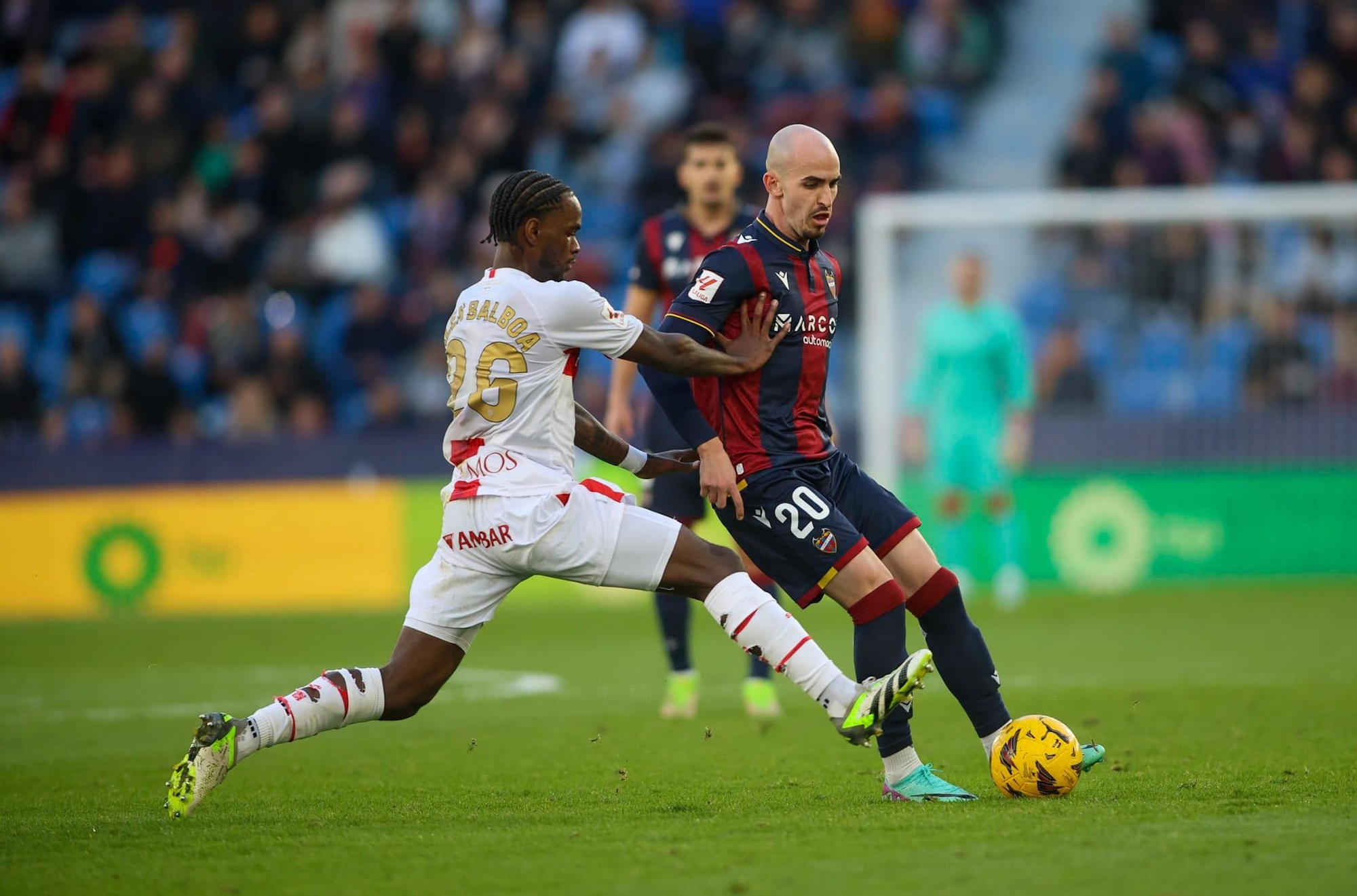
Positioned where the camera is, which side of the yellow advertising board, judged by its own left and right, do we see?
front

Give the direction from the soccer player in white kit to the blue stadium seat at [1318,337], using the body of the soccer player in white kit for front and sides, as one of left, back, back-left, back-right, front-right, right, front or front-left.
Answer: front

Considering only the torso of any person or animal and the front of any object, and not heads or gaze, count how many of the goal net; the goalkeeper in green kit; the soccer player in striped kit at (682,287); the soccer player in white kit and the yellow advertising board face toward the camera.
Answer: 4

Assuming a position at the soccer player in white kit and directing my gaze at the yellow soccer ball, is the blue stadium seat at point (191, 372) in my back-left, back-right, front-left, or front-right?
back-left

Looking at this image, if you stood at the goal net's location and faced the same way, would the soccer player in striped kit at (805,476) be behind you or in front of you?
in front

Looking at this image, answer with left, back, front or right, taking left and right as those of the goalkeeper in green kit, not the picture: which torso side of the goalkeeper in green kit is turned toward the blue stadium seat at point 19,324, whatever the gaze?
right

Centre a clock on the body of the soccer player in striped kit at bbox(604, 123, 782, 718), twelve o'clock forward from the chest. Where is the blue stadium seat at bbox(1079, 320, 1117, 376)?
The blue stadium seat is roughly at 7 o'clock from the soccer player in striped kit.

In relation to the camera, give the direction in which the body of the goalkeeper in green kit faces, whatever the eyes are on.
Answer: toward the camera

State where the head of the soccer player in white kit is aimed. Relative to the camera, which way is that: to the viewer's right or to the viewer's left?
to the viewer's right

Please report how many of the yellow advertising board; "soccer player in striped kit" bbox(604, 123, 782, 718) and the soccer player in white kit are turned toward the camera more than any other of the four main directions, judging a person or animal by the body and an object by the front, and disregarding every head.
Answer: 2

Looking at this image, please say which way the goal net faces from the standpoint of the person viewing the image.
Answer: facing the viewer

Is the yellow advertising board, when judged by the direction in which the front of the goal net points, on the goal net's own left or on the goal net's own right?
on the goal net's own right

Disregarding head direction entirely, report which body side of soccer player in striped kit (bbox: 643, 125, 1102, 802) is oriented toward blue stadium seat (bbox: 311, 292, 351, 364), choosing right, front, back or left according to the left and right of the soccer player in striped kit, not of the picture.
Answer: back
